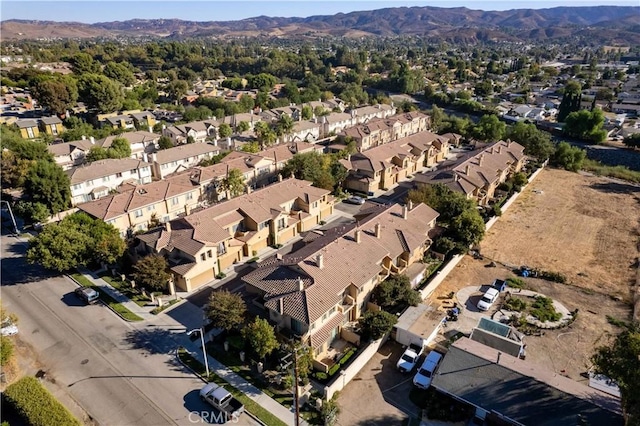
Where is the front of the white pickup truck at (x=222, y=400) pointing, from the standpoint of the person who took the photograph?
facing away from the viewer and to the left of the viewer

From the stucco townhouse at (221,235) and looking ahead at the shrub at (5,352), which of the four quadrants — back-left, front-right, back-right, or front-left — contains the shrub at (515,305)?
back-left

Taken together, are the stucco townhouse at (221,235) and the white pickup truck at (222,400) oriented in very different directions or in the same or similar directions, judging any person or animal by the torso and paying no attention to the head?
very different directions

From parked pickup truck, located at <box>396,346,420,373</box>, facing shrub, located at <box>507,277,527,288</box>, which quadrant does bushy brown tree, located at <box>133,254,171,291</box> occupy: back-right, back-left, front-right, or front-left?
back-left
